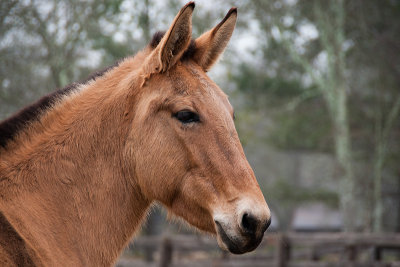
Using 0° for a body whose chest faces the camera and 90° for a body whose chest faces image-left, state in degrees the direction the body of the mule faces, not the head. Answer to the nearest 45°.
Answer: approximately 270°
